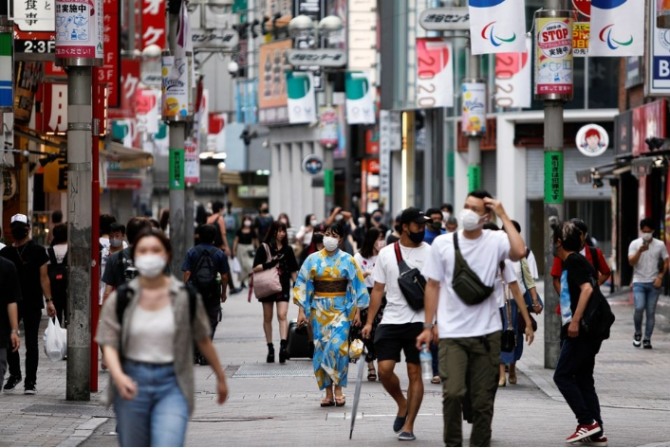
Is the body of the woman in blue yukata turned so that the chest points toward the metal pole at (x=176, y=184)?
no

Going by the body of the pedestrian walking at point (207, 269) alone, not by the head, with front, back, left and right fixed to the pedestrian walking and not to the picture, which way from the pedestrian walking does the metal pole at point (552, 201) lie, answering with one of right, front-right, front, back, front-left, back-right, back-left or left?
right

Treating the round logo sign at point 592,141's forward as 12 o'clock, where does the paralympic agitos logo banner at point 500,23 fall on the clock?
The paralympic agitos logo banner is roughly at 12 o'clock from the round logo sign.

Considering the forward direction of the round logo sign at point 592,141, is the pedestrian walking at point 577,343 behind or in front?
in front

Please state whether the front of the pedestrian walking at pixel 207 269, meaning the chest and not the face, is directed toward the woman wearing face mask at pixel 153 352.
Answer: no

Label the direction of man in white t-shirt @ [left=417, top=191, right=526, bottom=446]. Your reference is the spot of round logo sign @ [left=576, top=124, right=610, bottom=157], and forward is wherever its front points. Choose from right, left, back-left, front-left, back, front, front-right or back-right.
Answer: front

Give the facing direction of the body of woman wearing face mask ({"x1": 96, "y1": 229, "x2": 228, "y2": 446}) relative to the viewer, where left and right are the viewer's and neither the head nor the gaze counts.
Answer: facing the viewer

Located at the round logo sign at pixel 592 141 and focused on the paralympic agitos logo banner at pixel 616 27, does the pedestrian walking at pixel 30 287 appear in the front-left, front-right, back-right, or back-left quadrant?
front-right

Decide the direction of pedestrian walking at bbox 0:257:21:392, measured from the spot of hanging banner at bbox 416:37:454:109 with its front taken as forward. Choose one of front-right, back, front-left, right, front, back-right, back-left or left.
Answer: front

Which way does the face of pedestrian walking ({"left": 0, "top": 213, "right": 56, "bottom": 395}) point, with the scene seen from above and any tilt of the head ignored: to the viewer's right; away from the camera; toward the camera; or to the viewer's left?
toward the camera

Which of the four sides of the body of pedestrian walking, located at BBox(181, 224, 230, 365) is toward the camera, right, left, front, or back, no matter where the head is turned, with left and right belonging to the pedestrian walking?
back

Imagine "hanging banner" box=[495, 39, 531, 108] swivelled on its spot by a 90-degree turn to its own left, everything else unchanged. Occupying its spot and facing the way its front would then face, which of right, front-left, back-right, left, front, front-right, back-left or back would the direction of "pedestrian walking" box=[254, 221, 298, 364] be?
right

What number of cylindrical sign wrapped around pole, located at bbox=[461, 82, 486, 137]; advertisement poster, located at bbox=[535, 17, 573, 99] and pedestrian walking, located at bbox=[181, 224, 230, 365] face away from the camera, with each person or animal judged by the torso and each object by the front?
1

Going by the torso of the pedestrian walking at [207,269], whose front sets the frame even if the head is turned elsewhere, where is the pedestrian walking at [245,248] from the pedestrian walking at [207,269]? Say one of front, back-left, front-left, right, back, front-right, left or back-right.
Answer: front

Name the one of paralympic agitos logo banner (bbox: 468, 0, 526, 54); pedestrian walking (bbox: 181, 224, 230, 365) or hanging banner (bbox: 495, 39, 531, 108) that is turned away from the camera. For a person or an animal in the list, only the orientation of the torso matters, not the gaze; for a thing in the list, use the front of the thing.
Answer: the pedestrian walking

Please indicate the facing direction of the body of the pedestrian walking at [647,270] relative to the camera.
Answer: toward the camera

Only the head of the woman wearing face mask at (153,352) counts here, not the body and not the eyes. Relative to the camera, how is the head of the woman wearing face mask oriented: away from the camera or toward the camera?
toward the camera

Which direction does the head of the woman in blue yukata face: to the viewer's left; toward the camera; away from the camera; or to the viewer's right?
toward the camera

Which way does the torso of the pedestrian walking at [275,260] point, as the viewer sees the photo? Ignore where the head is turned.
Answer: toward the camera
